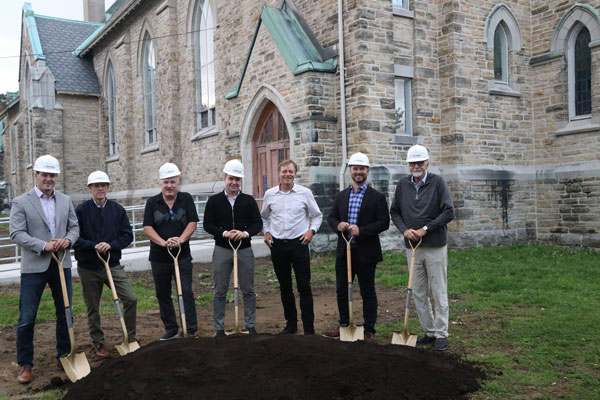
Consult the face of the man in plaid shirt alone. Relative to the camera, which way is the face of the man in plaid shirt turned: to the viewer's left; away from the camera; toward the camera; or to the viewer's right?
toward the camera

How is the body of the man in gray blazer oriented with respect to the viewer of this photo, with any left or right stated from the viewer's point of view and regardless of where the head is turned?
facing the viewer

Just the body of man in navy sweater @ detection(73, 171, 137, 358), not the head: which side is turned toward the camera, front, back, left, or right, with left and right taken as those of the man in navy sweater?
front

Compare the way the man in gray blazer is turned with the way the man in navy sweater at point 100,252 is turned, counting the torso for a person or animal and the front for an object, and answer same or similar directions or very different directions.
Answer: same or similar directions

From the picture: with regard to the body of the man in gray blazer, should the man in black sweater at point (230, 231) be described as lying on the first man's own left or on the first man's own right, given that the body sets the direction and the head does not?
on the first man's own left

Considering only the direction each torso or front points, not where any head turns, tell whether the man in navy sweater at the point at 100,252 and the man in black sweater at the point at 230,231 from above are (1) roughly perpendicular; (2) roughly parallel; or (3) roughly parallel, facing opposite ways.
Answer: roughly parallel

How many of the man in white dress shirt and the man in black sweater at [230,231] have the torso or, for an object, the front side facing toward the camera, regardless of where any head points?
2

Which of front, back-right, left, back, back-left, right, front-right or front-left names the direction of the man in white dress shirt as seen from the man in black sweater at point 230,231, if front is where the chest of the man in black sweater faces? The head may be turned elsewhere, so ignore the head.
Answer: left

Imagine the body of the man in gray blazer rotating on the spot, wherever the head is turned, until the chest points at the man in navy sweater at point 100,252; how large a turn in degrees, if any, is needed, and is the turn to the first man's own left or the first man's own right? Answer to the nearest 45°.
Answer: approximately 135° to the first man's own left

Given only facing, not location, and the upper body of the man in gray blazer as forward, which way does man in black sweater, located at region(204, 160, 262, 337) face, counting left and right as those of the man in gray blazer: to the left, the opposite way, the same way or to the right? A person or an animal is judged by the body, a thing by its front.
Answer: the same way

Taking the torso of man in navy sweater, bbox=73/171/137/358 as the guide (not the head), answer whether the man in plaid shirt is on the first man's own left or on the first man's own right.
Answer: on the first man's own left

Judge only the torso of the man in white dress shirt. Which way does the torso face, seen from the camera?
toward the camera

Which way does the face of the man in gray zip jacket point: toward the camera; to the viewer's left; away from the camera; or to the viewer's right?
toward the camera

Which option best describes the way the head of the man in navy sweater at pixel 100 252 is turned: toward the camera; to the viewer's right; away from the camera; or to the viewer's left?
toward the camera
